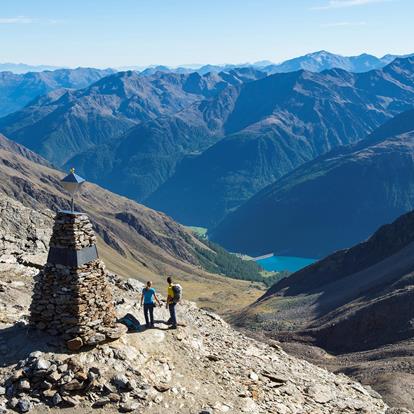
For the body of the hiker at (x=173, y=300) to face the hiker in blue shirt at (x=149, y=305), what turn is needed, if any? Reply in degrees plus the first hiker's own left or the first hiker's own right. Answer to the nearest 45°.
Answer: approximately 45° to the first hiker's own left

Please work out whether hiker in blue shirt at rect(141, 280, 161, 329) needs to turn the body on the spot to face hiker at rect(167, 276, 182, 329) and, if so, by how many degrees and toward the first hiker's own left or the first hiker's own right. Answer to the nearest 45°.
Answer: approximately 45° to the first hiker's own right

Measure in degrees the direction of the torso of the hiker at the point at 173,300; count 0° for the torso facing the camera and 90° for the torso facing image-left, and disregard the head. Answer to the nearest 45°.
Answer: approximately 90°

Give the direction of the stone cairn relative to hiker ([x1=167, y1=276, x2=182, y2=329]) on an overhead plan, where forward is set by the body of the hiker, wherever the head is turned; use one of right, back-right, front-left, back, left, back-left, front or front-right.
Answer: front-left

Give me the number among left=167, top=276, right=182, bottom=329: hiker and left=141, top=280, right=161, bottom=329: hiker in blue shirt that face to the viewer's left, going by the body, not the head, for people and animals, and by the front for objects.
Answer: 1

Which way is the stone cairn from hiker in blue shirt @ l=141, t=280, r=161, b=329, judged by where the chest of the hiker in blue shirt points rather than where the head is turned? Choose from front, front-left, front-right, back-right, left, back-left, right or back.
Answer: back-left
